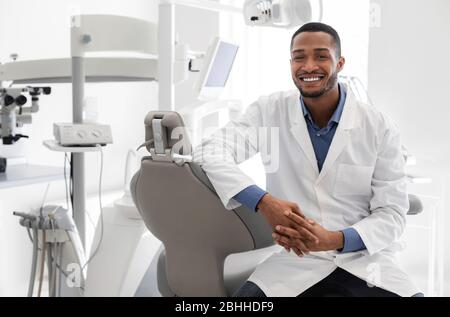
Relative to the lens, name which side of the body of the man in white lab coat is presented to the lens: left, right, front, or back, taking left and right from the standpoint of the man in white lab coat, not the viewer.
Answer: front

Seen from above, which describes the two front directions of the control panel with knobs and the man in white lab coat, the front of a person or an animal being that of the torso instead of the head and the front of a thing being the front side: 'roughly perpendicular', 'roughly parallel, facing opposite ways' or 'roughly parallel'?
roughly parallel

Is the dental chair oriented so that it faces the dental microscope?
no

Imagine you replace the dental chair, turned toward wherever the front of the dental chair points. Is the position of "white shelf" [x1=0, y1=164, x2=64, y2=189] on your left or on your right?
on your left

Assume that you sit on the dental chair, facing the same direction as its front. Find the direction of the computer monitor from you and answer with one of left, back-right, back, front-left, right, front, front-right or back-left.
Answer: front-left

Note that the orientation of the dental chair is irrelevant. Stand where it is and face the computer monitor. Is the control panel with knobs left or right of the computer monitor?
left

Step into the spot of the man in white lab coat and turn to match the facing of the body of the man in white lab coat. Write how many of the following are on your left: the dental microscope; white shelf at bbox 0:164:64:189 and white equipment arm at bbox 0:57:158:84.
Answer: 0

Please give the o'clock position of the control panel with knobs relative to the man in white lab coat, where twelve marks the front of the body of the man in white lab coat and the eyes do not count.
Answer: The control panel with knobs is roughly at 4 o'clock from the man in white lab coat.

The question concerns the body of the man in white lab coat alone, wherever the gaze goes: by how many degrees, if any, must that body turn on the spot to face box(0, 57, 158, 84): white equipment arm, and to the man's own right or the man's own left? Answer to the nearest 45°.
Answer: approximately 135° to the man's own right

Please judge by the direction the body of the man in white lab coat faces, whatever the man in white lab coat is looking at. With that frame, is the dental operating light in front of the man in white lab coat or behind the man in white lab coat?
behind

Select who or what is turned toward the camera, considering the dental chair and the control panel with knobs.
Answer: the control panel with knobs

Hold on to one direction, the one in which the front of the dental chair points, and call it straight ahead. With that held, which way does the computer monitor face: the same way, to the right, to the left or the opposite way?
to the right

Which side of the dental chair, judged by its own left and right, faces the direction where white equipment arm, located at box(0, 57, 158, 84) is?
left

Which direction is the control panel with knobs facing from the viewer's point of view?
toward the camera
